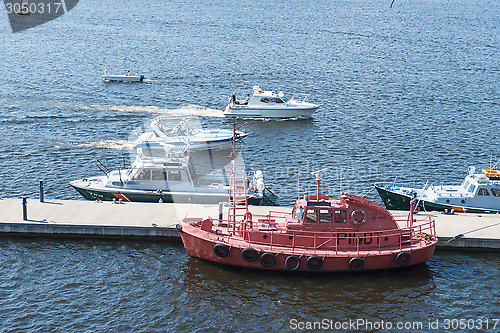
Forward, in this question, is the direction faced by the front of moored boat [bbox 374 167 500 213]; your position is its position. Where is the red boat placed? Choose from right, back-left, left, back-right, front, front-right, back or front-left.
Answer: front-left

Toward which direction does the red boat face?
to the viewer's left

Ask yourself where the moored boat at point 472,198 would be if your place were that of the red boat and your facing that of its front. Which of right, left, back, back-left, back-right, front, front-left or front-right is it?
back-right

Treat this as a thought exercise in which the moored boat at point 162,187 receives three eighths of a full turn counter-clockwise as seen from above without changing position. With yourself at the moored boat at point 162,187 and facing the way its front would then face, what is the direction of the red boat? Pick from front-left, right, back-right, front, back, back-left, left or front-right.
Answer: front

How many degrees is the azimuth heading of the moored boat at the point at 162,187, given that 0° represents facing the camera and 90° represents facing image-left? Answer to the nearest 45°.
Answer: approximately 90°

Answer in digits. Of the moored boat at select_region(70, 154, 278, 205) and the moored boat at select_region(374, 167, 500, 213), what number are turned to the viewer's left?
2

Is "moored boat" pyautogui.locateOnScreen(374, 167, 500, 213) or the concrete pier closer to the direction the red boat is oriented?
the concrete pier

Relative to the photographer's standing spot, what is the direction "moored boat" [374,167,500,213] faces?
facing to the left of the viewer

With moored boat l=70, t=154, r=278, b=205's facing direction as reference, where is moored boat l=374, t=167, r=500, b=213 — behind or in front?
behind
